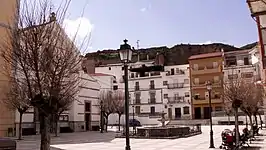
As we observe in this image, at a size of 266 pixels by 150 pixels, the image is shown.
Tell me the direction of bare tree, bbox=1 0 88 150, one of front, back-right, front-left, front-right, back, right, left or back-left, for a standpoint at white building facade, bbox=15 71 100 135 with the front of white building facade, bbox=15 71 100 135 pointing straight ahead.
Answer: front-right

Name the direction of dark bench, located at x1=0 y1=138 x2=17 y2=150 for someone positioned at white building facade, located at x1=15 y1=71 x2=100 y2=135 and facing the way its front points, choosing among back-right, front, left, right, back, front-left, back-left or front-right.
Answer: front-right

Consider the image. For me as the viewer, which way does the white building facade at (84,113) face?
facing the viewer and to the right of the viewer
